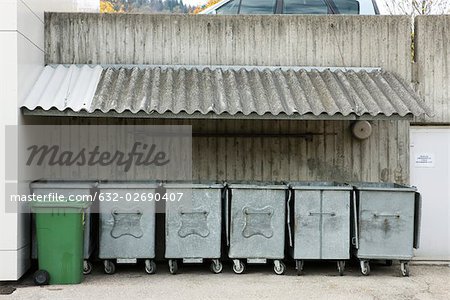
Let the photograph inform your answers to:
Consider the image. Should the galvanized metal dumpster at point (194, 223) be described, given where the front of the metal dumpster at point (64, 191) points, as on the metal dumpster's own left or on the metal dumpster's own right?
on the metal dumpster's own left

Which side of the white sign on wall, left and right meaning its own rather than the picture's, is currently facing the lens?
front

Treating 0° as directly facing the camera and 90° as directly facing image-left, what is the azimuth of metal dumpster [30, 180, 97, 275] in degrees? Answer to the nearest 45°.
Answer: approximately 0°

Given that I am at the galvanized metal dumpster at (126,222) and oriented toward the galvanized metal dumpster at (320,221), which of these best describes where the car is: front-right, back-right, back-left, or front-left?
front-left

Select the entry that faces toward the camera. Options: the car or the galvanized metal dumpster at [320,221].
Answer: the galvanized metal dumpster

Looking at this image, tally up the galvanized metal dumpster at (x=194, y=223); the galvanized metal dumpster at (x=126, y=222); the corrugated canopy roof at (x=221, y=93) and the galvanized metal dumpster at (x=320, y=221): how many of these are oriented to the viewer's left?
0

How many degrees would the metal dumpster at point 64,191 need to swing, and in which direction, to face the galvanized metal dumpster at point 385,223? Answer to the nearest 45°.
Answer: approximately 90° to its left

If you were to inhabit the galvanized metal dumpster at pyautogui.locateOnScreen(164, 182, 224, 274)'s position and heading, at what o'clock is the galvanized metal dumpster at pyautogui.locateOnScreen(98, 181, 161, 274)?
the galvanized metal dumpster at pyautogui.locateOnScreen(98, 181, 161, 274) is roughly at 3 o'clock from the galvanized metal dumpster at pyautogui.locateOnScreen(164, 182, 224, 274).

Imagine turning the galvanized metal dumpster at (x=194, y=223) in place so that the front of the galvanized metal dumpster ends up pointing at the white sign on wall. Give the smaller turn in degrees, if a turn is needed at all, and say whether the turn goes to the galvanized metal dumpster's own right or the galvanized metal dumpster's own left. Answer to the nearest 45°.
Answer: approximately 90° to the galvanized metal dumpster's own left

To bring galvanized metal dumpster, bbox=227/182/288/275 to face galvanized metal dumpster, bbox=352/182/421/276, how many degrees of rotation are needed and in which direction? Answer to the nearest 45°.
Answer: approximately 90° to its left

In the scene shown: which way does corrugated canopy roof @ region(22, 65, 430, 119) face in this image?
toward the camera

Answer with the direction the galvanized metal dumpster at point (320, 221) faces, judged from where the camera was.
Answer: facing the viewer
